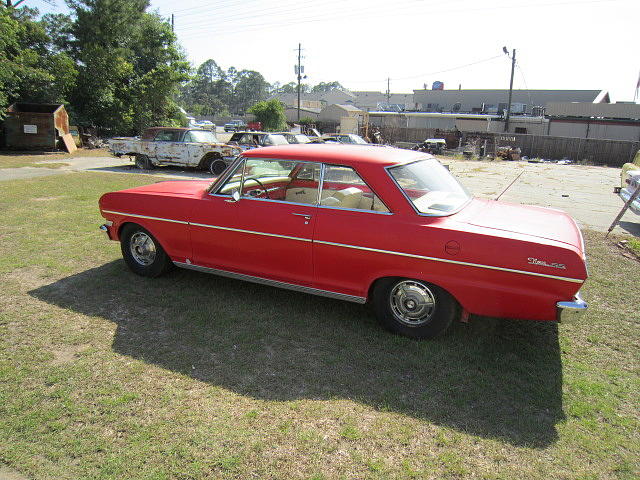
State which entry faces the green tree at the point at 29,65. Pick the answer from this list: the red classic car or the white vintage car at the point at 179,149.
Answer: the red classic car

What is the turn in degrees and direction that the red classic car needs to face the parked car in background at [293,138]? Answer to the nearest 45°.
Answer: approximately 45° to its right

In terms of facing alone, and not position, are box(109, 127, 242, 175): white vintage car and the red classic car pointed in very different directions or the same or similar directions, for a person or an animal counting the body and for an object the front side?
very different directions

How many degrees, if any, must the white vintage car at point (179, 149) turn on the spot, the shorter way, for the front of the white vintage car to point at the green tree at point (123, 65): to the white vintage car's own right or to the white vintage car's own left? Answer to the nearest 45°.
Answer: approximately 135° to the white vintage car's own left

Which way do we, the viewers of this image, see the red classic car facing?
facing away from the viewer and to the left of the viewer

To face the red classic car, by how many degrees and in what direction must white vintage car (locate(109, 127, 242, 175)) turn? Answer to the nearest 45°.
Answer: approximately 45° to its right

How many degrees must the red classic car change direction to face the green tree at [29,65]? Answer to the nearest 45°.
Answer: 0° — it already faces it

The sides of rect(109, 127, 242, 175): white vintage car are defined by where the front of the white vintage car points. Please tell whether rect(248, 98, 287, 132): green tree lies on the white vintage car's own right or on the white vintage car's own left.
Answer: on the white vintage car's own left

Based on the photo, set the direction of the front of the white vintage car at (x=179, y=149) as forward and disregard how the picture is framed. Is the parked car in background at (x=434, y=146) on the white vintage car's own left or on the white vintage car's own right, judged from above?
on the white vintage car's own left

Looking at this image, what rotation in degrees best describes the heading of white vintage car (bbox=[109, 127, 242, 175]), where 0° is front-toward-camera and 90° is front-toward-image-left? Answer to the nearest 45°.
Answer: approximately 315°

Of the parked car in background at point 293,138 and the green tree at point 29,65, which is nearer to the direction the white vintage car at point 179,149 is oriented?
the parked car in background

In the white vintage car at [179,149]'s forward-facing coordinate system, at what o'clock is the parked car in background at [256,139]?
The parked car in background is roughly at 10 o'clock from the white vintage car.
